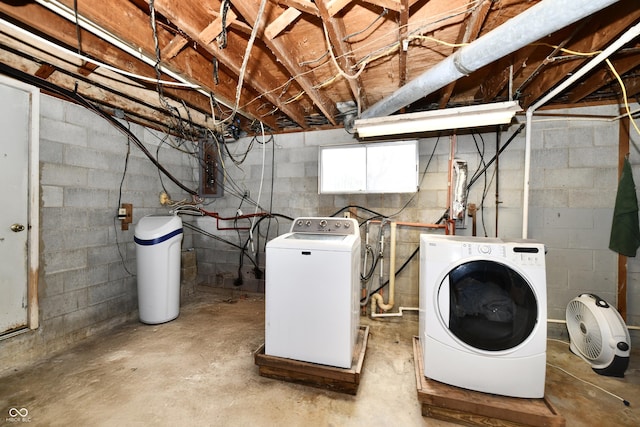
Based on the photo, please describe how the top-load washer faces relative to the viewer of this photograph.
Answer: facing the viewer

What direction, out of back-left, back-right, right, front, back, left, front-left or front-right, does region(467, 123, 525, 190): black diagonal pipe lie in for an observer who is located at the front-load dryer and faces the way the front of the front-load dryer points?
back

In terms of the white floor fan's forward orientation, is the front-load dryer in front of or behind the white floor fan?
in front

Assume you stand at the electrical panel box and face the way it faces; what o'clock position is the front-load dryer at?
The front-load dryer is roughly at 11 o'clock from the electrical panel box.

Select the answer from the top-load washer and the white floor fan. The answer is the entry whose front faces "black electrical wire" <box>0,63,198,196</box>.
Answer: the white floor fan

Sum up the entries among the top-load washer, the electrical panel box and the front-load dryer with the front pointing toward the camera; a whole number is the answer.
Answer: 3

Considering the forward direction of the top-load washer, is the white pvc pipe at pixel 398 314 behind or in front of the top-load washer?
behind

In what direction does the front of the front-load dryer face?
toward the camera

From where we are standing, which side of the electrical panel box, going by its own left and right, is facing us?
front

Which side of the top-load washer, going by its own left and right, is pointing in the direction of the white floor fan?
left

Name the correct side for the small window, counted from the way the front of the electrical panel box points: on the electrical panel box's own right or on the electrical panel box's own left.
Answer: on the electrical panel box's own left

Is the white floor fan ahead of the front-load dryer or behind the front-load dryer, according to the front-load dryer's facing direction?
behind

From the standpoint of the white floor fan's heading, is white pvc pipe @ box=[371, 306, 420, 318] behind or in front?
in front

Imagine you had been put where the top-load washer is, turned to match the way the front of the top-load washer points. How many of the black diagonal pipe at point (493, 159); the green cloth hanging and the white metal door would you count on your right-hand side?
1

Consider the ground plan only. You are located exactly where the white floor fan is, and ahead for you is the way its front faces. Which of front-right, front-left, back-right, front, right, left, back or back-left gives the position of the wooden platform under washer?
front

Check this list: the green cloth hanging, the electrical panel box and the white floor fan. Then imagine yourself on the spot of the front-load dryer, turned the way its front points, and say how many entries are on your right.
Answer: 1

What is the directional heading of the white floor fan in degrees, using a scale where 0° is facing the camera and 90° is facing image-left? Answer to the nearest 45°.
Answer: approximately 45°
